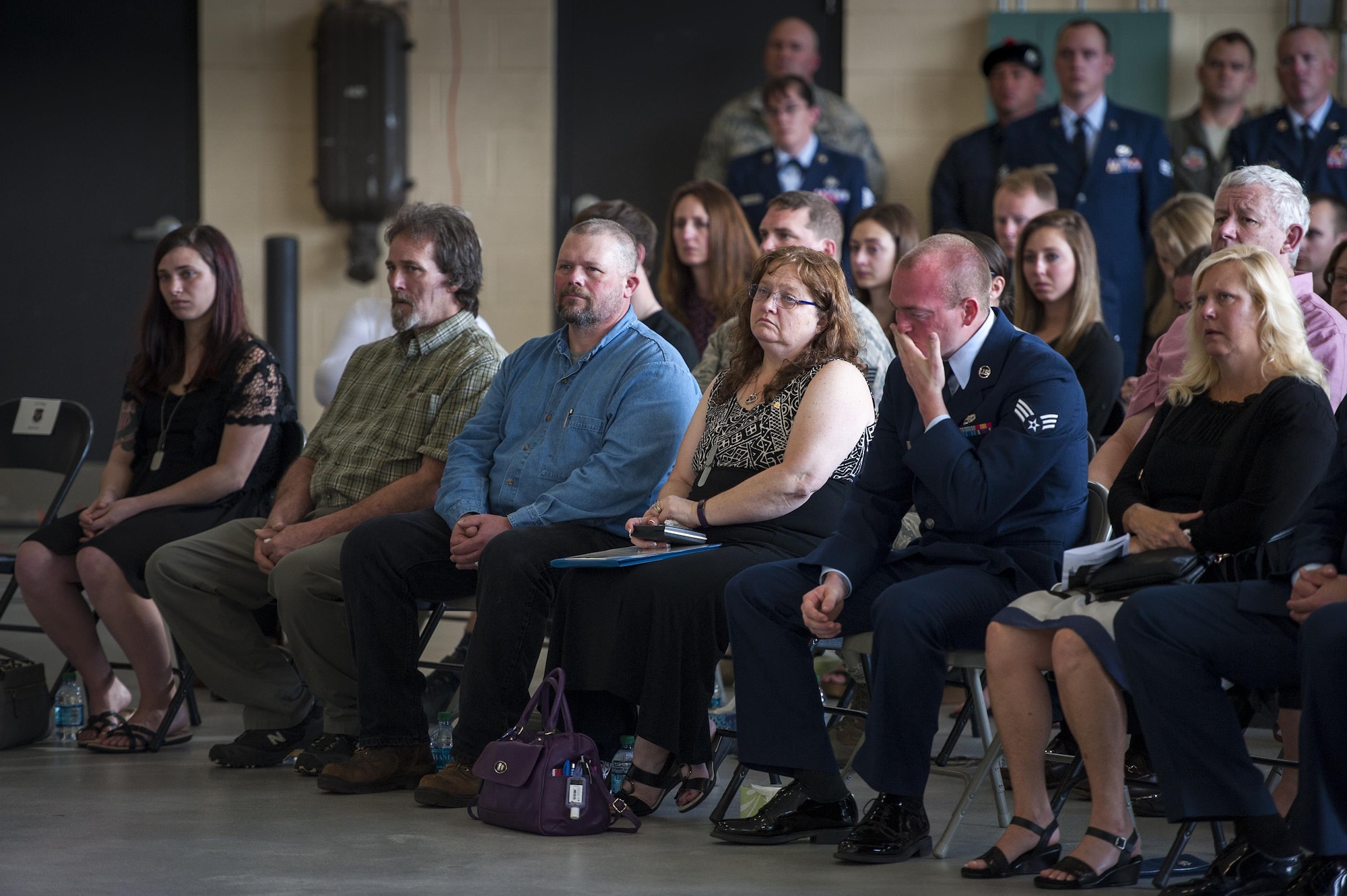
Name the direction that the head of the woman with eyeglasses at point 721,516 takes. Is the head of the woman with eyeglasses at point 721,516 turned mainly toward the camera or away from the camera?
toward the camera

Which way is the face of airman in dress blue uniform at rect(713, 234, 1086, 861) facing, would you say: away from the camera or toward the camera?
toward the camera

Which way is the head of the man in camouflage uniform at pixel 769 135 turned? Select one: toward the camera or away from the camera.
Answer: toward the camera

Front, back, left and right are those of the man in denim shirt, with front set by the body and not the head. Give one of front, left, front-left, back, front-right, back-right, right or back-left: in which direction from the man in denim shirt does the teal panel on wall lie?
back

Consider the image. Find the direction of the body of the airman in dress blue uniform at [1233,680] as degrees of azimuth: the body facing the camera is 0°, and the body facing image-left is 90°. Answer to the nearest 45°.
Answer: approximately 45°

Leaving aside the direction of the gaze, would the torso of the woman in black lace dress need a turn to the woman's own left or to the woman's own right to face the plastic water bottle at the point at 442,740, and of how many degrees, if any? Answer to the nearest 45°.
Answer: approximately 90° to the woman's own left

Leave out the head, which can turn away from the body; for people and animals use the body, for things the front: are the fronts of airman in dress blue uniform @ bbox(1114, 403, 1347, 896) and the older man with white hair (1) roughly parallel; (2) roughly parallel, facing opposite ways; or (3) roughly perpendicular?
roughly parallel

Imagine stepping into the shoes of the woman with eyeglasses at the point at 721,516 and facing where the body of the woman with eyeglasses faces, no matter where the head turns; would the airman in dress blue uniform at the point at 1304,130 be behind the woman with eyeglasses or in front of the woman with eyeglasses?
behind

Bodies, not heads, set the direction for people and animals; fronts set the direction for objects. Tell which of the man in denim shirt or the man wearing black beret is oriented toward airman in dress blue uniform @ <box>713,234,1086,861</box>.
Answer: the man wearing black beret

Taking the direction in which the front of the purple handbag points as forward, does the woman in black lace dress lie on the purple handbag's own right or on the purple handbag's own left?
on the purple handbag's own right

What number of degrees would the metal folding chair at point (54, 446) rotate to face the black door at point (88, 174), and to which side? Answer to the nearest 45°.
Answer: approximately 135° to its right

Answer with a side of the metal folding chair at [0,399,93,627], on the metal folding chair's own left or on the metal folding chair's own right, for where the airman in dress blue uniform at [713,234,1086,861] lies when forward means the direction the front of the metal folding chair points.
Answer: on the metal folding chair's own left

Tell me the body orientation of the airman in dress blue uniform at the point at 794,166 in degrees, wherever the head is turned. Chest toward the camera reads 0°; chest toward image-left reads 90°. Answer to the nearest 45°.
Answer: approximately 0°

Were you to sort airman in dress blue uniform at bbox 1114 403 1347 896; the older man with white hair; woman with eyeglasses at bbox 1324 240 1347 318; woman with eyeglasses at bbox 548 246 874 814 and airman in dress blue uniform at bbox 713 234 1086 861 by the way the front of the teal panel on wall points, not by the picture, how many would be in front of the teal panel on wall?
5

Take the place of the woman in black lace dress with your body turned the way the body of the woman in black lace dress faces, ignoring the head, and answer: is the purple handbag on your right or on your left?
on your left

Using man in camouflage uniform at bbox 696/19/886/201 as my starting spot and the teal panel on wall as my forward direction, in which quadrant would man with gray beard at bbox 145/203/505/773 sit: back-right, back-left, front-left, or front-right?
back-right

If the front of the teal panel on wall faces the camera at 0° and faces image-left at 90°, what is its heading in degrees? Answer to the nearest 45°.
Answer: approximately 0°

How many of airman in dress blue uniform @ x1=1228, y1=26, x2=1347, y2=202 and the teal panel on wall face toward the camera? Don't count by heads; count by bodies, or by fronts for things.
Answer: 2

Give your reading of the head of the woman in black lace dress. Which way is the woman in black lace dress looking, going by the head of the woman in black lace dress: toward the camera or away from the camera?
toward the camera

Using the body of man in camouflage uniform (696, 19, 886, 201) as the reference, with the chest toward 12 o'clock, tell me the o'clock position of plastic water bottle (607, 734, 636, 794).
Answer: The plastic water bottle is roughly at 12 o'clock from the man in camouflage uniform.
